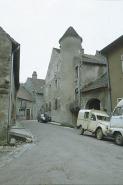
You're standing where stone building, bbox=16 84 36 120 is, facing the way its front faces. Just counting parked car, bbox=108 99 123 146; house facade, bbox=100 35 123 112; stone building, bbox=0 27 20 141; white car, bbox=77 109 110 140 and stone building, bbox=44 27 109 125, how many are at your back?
0

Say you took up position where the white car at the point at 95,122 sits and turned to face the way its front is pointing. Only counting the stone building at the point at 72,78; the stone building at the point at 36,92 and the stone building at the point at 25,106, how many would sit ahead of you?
0

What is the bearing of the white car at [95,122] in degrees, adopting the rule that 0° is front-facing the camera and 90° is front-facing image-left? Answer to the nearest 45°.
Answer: approximately 315°

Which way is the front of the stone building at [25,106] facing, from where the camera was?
facing the viewer

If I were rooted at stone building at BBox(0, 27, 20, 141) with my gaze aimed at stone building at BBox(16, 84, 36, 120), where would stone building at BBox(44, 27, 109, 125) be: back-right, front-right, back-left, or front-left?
front-right

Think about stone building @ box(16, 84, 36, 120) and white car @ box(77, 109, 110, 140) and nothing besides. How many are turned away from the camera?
0

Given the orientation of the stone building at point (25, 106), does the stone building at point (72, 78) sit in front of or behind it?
in front

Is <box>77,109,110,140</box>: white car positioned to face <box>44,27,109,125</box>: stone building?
no

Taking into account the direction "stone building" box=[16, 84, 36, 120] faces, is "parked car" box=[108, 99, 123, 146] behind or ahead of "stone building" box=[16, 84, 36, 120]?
ahead
